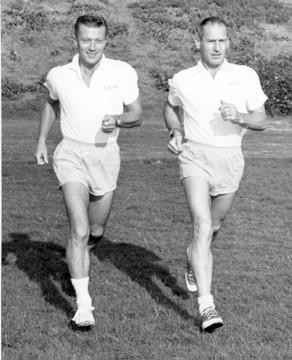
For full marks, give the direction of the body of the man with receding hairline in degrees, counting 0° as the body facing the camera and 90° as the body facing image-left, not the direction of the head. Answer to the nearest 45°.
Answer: approximately 0°

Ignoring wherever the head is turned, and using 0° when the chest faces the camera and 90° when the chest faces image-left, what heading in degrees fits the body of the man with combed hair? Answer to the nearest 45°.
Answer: approximately 0°

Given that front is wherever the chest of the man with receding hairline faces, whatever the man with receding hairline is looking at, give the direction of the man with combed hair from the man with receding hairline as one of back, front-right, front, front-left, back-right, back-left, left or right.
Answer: right

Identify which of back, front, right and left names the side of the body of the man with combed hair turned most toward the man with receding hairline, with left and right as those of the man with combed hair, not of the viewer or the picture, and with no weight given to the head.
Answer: left

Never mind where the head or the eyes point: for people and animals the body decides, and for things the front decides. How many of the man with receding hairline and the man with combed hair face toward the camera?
2
